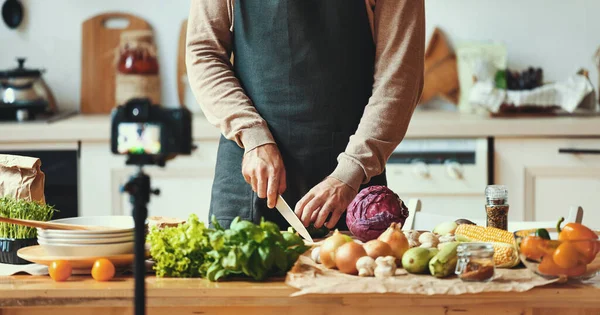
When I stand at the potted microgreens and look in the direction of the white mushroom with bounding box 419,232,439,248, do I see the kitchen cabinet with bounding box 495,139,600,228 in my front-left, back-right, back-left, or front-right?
front-left

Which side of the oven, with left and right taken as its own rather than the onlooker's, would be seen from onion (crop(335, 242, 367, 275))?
front

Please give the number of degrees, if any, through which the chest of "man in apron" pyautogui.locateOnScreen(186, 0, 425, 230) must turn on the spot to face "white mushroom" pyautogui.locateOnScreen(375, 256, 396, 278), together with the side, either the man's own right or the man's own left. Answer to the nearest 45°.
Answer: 0° — they already face it

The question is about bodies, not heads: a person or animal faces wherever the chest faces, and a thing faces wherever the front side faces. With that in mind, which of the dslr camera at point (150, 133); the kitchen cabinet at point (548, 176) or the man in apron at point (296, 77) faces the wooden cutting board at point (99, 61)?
the dslr camera

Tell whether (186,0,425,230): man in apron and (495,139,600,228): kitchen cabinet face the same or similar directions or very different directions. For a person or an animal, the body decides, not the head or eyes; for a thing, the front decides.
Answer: same or similar directions

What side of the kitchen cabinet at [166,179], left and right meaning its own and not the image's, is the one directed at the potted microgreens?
front

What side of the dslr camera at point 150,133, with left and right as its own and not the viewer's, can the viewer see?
back

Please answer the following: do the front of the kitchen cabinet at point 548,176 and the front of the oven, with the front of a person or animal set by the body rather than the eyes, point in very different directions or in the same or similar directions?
same or similar directions

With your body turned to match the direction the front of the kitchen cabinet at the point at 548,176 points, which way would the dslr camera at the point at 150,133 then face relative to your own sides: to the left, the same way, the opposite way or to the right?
the opposite way

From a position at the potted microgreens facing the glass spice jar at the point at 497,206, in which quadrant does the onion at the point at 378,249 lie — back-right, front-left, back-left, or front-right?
front-right

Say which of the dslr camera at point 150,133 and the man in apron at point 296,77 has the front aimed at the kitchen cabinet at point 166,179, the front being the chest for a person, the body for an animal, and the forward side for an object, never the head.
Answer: the dslr camera

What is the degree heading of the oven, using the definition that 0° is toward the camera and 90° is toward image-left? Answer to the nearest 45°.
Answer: approximately 0°

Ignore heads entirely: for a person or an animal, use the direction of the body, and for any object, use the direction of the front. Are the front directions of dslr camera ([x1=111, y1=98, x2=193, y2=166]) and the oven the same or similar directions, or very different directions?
very different directions

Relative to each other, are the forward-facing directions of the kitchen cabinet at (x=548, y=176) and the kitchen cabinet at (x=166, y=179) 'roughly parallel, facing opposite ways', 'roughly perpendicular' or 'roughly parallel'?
roughly parallel

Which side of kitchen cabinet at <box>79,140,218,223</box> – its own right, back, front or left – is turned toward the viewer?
front

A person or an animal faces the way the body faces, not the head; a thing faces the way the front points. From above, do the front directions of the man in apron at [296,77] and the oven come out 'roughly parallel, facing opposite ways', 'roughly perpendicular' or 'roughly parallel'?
roughly parallel

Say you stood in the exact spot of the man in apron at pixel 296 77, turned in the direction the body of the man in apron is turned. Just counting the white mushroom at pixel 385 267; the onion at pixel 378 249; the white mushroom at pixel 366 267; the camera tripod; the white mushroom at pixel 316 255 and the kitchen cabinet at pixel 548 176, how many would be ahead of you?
5

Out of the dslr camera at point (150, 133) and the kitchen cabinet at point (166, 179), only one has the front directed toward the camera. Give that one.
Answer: the kitchen cabinet
